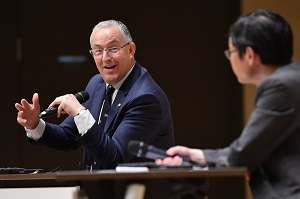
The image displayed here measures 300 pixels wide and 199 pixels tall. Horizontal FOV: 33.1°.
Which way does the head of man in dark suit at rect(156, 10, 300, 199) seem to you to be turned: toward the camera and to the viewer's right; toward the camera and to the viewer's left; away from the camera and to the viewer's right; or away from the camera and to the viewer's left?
away from the camera and to the viewer's left

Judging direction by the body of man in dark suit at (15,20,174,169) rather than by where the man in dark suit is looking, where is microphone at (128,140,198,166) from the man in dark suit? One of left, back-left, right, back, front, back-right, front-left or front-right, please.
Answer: front-left
